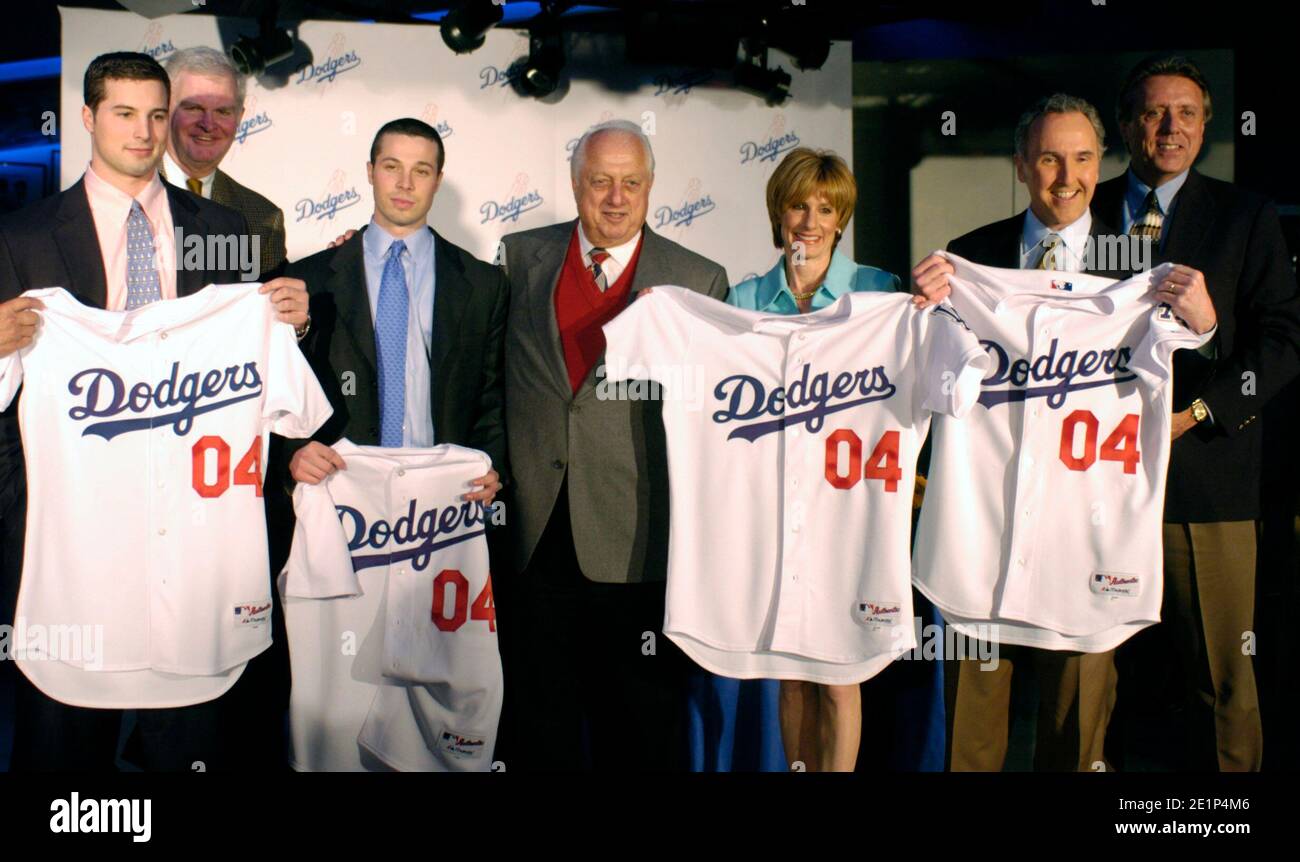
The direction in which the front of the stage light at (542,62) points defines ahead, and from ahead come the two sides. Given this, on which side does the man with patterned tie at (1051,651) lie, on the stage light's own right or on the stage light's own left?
on the stage light's own left

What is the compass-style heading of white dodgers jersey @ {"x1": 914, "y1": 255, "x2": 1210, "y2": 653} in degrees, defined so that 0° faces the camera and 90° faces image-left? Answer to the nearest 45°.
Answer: approximately 0°

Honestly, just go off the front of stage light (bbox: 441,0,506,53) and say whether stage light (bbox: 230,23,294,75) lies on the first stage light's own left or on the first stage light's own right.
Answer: on the first stage light's own right

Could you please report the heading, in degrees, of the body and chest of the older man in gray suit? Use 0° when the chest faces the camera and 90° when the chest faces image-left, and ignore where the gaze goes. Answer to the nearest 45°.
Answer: approximately 0°

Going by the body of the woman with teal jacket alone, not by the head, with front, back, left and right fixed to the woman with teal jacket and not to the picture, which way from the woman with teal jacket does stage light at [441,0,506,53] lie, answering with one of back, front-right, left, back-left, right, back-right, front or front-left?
back-right
